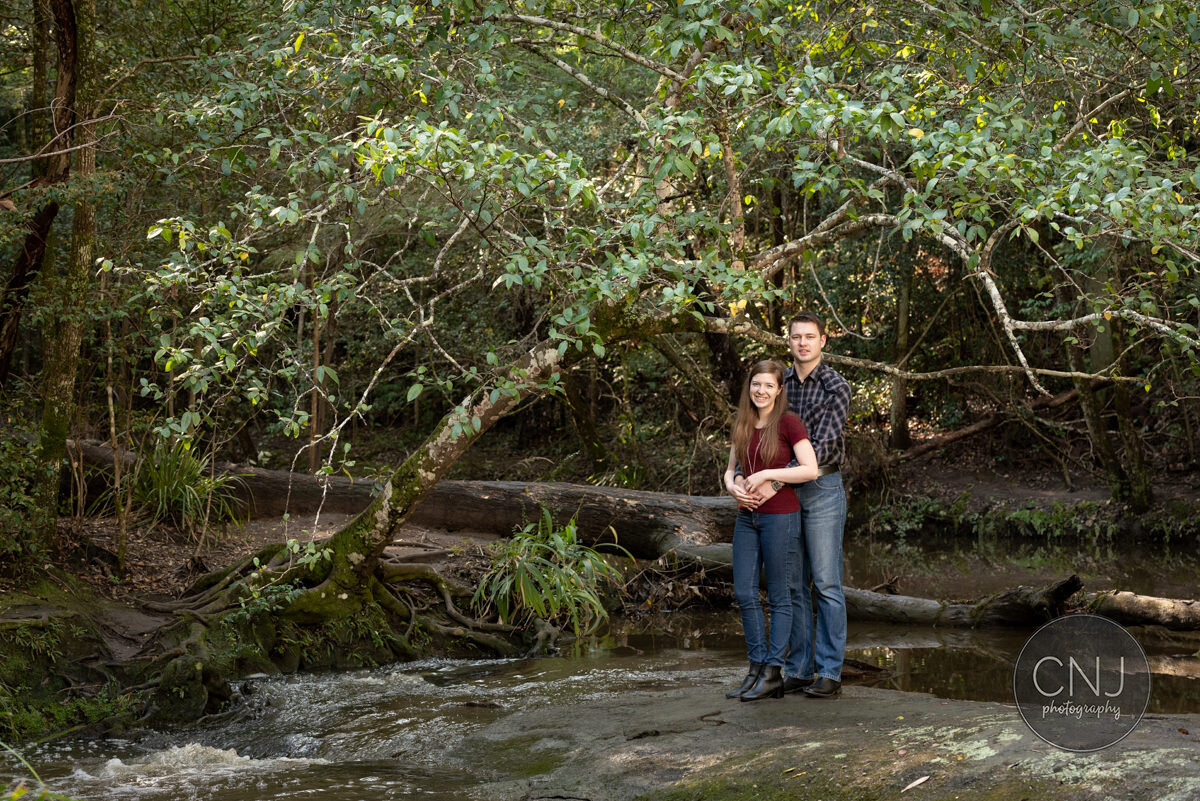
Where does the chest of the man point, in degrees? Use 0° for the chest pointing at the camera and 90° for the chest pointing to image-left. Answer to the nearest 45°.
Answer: approximately 45°

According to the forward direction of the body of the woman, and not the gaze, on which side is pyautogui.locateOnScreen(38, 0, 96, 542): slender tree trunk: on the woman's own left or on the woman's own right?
on the woman's own right

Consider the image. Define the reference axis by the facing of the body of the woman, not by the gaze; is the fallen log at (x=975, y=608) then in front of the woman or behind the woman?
behind

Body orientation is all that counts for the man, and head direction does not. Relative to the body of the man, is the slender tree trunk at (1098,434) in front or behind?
behind

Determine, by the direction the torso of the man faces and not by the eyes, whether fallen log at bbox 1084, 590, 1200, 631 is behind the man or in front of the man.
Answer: behind

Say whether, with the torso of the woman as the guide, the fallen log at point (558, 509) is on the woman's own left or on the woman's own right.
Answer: on the woman's own right

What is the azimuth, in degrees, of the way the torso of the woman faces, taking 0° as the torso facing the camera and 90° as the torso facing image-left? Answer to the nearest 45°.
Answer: approximately 45°
